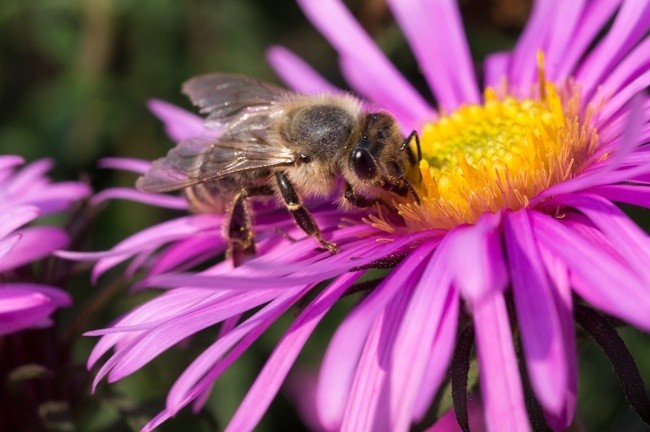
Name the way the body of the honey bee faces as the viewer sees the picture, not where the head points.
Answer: to the viewer's right

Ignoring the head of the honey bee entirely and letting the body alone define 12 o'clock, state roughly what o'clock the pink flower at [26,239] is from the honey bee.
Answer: The pink flower is roughly at 6 o'clock from the honey bee.
